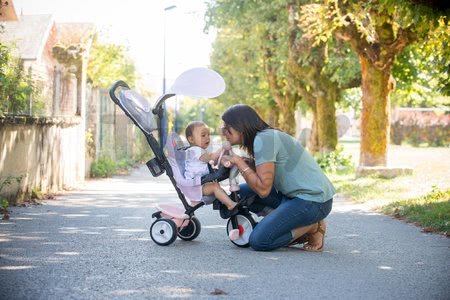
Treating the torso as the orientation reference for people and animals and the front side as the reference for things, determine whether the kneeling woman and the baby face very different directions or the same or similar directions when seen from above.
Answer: very different directions

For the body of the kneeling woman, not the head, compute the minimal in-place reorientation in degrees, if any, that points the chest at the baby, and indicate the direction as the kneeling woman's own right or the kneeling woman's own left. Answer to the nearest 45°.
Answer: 0° — they already face them

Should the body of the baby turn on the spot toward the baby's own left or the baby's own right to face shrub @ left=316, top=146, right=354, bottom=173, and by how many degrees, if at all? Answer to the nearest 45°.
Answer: approximately 90° to the baby's own left

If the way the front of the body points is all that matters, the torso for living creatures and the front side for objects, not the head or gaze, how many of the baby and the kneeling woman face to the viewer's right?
1

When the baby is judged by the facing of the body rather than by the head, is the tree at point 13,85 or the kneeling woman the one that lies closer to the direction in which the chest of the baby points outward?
the kneeling woman

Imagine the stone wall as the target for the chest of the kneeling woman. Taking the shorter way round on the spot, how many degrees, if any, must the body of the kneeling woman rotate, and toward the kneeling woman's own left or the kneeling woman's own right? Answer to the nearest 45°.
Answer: approximately 45° to the kneeling woman's own right

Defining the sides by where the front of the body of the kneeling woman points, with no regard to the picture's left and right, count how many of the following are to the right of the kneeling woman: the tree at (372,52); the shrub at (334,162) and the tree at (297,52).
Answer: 3

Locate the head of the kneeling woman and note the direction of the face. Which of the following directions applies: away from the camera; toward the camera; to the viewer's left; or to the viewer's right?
to the viewer's left

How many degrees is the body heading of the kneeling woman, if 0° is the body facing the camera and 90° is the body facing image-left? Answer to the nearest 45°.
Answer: approximately 90°

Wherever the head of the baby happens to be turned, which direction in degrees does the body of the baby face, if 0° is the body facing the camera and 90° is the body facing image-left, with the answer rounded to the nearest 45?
approximately 270°
